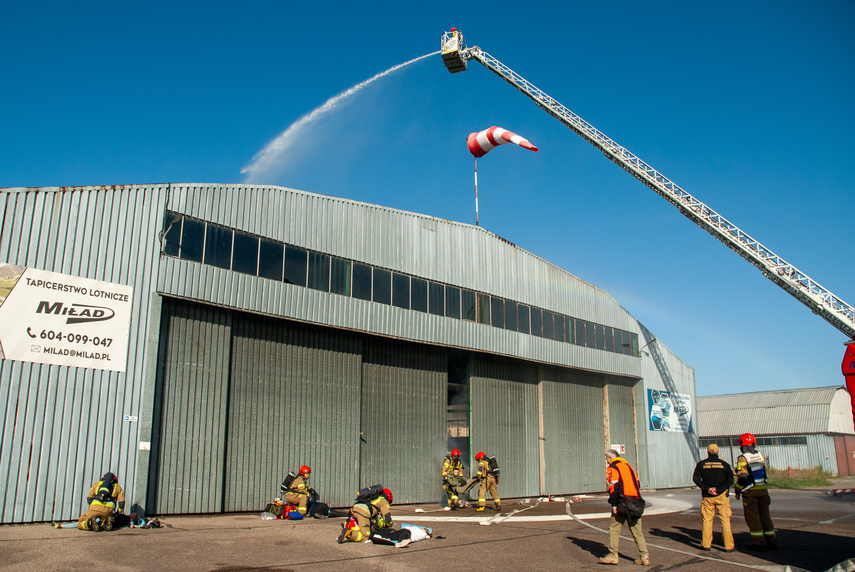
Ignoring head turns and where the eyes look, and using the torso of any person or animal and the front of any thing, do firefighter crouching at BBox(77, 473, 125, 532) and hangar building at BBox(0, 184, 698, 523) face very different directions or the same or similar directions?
very different directions

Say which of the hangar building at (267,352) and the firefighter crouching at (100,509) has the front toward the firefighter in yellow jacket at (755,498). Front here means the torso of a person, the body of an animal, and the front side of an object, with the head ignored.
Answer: the hangar building

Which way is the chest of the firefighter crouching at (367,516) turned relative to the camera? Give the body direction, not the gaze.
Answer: to the viewer's right

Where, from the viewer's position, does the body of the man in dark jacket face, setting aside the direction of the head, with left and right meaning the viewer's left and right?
facing away from the viewer

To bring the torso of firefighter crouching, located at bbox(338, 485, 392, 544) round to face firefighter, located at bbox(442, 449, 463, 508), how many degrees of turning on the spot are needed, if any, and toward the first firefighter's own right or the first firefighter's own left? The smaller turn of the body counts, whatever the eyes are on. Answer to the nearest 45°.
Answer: approximately 90° to the first firefighter's own left

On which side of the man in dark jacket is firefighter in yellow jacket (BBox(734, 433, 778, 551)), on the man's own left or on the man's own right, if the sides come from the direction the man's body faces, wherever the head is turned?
on the man's own right

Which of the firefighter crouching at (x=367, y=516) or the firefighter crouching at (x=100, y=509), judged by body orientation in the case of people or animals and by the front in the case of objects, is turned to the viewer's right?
the firefighter crouching at (x=367, y=516)

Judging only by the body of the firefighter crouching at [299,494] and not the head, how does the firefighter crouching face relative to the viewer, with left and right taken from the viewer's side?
facing to the right of the viewer

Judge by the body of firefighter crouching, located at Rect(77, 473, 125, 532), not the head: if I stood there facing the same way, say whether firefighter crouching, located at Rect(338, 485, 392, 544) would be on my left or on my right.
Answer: on my right
